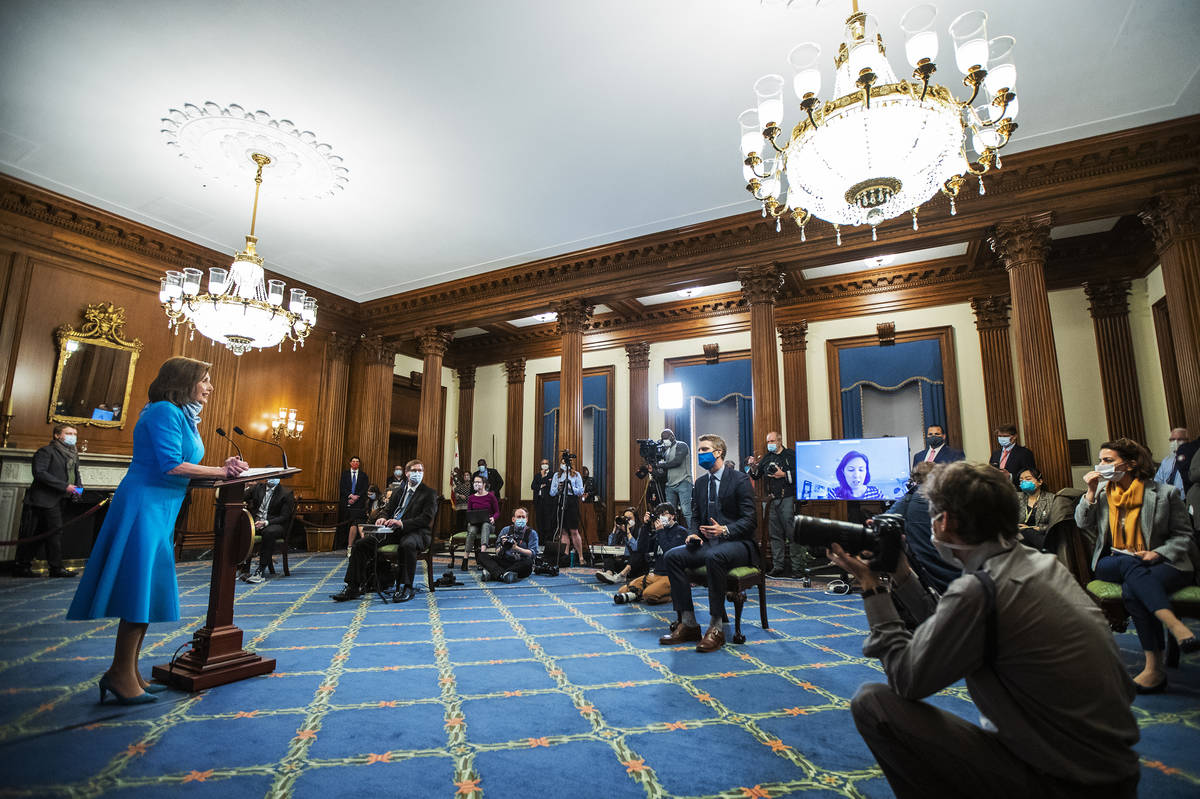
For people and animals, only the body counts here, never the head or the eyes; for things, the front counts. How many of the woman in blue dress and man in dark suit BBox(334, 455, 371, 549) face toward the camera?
1

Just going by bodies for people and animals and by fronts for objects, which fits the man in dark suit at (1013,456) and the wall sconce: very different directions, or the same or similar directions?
very different directions

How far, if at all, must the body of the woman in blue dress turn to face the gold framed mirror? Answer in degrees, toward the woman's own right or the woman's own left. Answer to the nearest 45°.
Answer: approximately 90° to the woman's own left

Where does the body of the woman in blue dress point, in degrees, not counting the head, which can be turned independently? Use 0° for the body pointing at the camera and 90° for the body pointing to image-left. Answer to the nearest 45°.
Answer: approximately 270°

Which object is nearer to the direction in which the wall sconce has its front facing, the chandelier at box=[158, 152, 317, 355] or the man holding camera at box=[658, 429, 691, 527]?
the man holding camera

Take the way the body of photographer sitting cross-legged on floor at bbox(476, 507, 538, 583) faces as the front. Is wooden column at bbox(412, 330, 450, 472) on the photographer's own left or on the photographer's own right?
on the photographer's own right

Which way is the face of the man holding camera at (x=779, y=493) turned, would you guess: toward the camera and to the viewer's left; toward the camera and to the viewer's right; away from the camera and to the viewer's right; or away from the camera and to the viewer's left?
toward the camera and to the viewer's left

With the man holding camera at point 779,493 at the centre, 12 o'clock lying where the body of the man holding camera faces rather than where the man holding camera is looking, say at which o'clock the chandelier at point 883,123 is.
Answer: The chandelier is roughly at 10 o'clock from the man holding camera.

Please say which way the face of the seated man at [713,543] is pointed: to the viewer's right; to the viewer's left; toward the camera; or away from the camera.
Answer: to the viewer's left

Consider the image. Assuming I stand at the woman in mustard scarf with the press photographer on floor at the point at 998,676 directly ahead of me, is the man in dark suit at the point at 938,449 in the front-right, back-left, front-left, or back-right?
back-right

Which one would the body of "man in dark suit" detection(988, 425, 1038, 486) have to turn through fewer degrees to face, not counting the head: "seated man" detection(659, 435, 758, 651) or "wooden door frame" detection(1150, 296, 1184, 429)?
the seated man

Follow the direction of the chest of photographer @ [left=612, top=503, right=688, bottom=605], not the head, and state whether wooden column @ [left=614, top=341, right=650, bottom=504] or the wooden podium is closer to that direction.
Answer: the wooden podium
